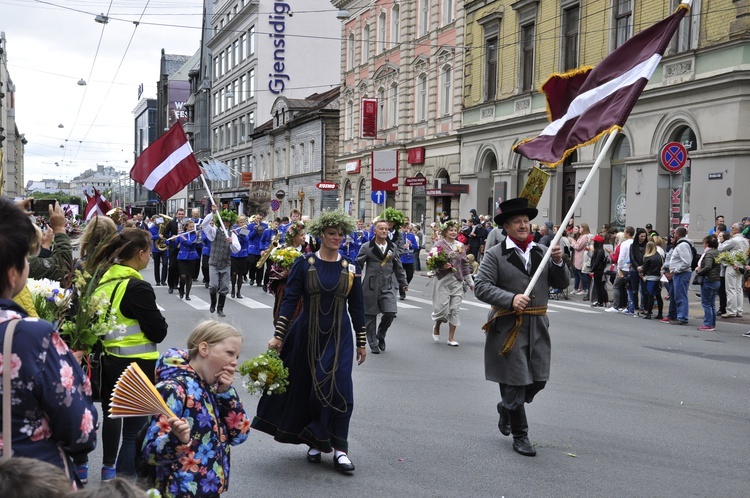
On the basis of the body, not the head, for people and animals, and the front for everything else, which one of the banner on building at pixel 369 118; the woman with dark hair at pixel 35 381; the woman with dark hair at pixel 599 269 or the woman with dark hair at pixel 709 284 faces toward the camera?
the banner on building

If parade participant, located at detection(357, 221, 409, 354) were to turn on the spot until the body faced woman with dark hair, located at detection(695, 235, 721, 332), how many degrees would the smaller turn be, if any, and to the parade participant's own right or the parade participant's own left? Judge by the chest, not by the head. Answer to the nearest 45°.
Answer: approximately 135° to the parade participant's own left

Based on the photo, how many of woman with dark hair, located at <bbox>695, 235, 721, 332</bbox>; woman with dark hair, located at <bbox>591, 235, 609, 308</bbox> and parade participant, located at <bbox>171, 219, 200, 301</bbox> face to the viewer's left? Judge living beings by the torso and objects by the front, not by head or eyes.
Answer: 2

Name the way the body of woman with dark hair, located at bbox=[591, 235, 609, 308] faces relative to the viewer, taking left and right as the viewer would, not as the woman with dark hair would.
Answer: facing to the left of the viewer

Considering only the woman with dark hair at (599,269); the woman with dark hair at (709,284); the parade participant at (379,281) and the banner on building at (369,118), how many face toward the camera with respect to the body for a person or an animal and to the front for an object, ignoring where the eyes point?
2

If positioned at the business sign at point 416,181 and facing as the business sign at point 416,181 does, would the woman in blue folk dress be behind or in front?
in front

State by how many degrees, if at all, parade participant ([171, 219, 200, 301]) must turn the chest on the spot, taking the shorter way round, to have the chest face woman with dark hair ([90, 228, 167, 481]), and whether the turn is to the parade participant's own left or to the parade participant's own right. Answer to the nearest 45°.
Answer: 0° — they already face them

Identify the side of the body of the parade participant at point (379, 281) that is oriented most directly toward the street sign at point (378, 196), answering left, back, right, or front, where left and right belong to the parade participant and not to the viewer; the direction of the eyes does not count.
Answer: back

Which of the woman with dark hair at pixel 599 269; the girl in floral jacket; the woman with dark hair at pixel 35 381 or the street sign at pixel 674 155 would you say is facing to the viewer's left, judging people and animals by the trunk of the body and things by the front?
the woman with dark hair at pixel 599 269

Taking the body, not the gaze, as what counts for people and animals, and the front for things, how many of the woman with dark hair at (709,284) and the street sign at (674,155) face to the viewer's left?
1

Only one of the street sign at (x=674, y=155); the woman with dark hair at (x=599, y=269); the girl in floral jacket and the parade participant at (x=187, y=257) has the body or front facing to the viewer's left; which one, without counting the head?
the woman with dark hair

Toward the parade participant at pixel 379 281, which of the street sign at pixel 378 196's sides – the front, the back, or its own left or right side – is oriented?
front

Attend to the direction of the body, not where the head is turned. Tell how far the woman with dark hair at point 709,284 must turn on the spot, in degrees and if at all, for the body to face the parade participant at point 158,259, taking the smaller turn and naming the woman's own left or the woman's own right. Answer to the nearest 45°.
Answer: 0° — they already face them

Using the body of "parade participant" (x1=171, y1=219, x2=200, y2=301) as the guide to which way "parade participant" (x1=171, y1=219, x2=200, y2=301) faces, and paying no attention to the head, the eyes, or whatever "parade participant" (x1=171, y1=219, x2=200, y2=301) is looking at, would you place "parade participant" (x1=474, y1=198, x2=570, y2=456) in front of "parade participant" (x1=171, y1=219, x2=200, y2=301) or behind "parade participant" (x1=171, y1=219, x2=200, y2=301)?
in front

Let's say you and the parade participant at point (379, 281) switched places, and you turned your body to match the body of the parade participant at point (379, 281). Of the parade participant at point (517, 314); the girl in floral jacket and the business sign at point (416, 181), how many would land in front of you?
2

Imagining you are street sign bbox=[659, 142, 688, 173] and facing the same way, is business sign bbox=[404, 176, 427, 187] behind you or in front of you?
behind

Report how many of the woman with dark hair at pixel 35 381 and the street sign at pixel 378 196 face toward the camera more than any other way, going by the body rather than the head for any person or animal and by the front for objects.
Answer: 1
